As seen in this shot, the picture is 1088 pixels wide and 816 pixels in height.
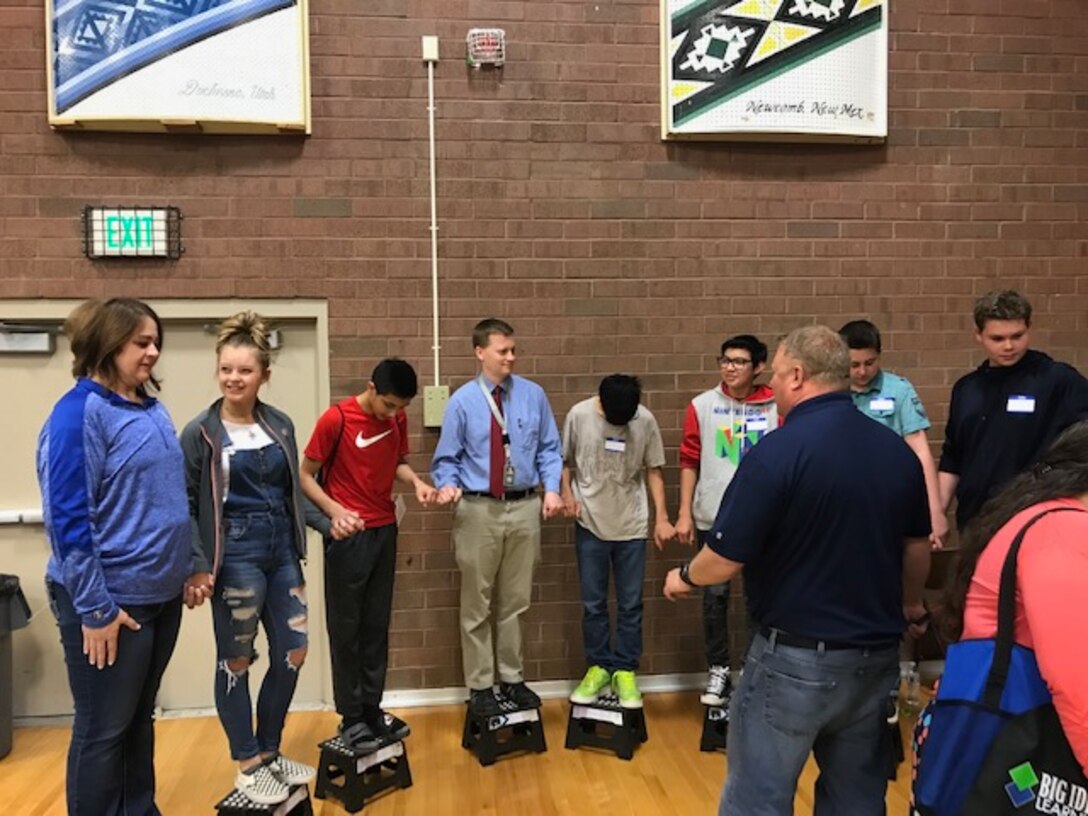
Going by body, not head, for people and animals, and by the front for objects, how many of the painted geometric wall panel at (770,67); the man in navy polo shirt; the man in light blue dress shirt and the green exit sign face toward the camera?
3

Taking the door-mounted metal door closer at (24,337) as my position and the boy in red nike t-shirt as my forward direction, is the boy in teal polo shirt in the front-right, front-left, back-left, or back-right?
front-left

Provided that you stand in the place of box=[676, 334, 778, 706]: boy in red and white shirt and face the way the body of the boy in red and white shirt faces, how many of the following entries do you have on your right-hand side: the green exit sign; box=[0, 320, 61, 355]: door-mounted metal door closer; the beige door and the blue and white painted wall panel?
4

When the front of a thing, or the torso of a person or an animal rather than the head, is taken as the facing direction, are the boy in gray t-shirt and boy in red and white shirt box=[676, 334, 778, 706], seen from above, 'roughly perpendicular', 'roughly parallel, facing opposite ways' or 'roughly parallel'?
roughly parallel

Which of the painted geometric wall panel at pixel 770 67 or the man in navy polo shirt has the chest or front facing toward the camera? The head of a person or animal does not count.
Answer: the painted geometric wall panel

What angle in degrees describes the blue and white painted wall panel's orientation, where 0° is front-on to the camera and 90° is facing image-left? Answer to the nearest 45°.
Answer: approximately 0°

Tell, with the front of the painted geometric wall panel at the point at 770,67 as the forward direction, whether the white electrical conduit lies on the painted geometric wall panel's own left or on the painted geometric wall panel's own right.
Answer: on the painted geometric wall panel's own right

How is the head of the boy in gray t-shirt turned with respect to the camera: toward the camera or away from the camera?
toward the camera

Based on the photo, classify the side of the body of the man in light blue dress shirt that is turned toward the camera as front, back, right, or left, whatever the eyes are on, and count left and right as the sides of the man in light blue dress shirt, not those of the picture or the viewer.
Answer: front

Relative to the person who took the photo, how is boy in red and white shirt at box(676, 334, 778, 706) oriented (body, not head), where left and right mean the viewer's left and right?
facing the viewer

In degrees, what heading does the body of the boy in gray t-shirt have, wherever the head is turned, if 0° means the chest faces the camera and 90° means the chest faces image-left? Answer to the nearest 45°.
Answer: approximately 0°

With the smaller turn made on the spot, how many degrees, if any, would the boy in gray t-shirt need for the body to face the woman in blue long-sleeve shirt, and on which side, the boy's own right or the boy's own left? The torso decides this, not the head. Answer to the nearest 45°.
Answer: approximately 45° to the boy's own right

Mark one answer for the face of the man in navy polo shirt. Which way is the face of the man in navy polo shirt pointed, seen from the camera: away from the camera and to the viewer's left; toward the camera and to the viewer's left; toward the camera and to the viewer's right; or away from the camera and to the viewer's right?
away from the camera and to the viewer's left

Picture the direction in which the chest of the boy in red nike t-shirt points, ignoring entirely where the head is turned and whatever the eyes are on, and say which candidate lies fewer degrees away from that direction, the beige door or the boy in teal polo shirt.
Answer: the boy in teal polo shirt
